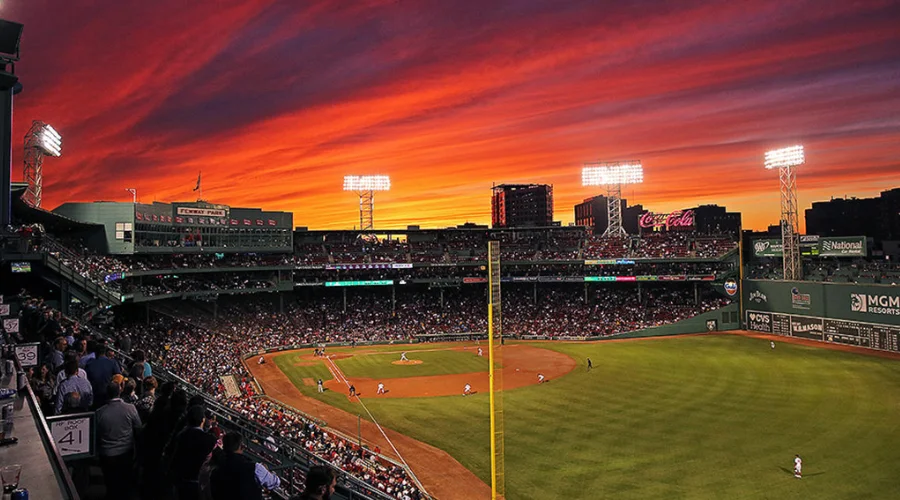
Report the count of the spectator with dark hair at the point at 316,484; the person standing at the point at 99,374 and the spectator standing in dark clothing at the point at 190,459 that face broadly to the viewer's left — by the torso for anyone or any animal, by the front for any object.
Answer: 0

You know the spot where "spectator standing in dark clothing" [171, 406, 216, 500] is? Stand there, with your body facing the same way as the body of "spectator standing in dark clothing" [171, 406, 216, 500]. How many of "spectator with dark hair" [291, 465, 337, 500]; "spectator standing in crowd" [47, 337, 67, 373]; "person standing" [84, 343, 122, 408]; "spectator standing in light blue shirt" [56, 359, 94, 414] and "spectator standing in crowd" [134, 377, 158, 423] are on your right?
1

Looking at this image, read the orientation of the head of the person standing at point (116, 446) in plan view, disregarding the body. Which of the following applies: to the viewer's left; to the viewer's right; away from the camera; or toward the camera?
away from the camera

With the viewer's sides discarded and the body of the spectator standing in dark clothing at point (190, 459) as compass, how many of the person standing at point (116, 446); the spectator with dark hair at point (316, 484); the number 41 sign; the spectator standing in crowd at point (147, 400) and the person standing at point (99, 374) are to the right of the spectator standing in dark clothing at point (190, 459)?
1

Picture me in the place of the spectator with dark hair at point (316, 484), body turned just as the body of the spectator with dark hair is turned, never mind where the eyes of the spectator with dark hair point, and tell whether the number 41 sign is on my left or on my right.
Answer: on my left

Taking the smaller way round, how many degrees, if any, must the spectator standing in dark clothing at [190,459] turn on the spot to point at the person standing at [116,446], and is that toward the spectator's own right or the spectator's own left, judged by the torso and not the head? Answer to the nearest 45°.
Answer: approximately 90° to the spectator's own left

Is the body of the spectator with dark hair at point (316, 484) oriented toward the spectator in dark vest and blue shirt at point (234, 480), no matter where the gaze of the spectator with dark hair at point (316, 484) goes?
no

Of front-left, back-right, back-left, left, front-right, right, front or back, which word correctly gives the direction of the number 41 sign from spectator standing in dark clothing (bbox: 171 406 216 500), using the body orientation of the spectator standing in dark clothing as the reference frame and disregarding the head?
left

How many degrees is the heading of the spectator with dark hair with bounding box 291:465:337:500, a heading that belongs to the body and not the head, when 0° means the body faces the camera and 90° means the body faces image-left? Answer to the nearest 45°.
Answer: approximately 225°

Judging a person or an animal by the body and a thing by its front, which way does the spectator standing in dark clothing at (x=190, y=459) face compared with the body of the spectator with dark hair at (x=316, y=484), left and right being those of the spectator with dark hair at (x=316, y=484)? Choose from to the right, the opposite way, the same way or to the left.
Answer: the same way

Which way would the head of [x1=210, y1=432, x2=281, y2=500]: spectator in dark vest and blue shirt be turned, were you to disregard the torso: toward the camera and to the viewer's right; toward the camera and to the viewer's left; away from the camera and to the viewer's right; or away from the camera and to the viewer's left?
away from the camera and to the viewer's right

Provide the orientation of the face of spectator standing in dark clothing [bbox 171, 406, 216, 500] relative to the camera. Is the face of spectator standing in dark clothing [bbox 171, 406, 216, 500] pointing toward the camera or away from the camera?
away from the camera

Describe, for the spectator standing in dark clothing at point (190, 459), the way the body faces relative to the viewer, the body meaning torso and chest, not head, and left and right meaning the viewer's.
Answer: facing away from the viewer and to the right of the viewer

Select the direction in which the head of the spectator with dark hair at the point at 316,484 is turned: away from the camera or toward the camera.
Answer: away from the camera

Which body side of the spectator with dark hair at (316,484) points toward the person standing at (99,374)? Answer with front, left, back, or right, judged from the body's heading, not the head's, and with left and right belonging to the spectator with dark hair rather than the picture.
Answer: left

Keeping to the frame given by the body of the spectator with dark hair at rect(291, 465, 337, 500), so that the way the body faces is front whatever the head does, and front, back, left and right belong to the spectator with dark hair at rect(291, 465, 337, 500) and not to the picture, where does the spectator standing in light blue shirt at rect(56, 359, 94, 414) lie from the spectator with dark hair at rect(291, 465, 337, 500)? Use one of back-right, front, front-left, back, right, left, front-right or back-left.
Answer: left

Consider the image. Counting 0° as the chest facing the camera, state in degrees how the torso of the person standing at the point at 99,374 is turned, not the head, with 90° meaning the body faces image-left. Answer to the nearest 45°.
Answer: approximately 180°
